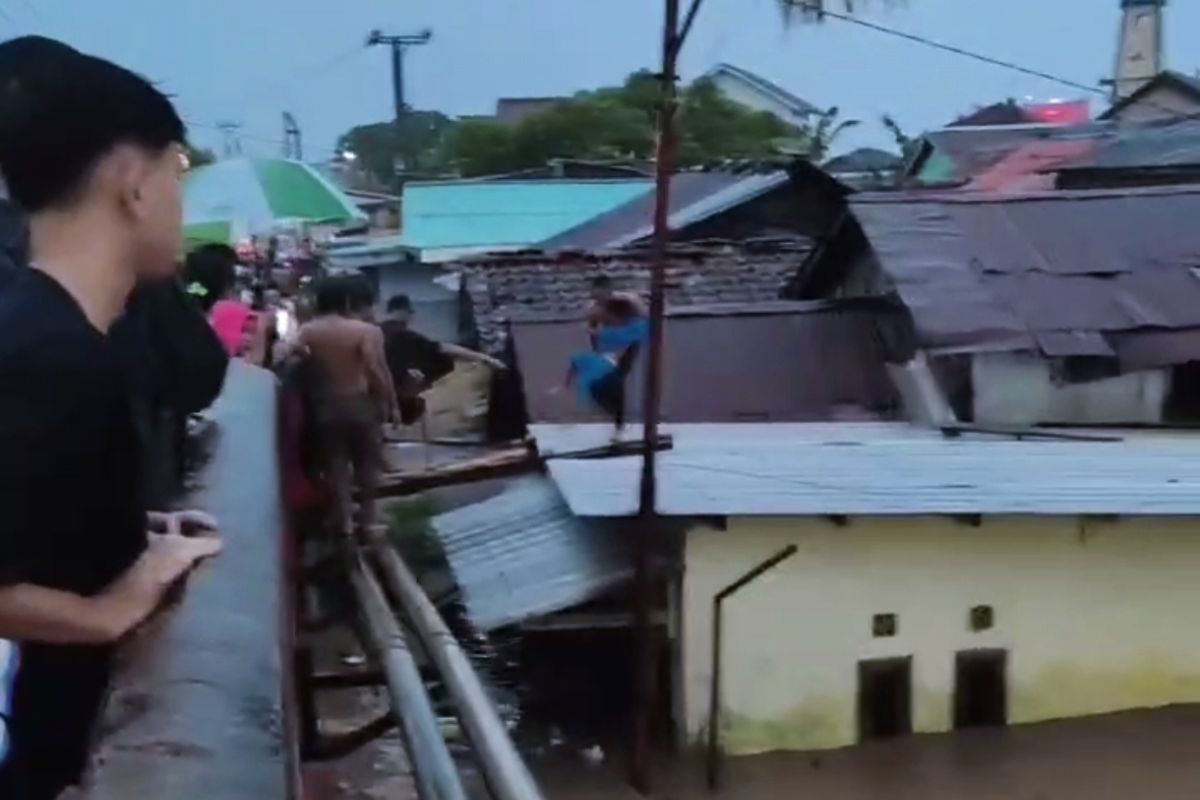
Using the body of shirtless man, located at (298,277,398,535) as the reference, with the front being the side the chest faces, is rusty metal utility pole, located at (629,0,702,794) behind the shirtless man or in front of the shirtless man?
in front

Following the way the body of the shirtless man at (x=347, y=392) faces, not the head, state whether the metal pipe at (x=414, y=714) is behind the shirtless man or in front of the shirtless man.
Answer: behind

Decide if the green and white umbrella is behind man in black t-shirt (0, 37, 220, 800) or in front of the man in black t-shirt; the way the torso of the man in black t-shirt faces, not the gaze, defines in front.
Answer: in front

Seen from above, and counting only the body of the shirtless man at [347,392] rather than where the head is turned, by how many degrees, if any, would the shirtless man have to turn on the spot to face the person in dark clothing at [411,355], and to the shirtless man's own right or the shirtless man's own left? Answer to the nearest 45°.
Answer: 0° — they already face them

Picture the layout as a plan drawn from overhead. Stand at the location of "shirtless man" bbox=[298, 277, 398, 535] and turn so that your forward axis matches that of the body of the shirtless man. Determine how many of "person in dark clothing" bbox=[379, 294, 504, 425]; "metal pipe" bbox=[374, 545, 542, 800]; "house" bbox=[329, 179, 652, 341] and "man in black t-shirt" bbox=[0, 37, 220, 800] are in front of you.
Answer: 2

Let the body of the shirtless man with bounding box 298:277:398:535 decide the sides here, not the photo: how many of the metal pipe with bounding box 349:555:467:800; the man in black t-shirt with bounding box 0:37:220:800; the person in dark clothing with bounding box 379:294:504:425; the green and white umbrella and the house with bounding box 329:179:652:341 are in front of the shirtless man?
3

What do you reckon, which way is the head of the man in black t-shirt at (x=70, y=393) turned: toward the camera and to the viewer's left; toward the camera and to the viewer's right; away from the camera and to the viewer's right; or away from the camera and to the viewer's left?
away from the camera and to the viewer's right

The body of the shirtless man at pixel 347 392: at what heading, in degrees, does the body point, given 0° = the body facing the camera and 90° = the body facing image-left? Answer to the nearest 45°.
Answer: approximately 180°

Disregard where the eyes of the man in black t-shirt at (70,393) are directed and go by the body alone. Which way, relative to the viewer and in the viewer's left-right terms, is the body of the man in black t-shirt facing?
facing away from the viewer and to the right of the viewer

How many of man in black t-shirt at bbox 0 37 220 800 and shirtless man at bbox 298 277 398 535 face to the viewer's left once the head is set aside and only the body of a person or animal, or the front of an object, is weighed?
0

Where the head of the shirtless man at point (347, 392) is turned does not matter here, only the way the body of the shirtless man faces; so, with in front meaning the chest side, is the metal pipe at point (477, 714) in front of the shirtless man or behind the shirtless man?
behind

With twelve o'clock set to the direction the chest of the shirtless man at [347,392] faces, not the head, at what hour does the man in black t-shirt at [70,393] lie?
The man in black t-shirt is roughly at 6 o'clock from the shirtless man.

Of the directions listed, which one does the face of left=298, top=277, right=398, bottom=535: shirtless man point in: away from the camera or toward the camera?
away from the camera

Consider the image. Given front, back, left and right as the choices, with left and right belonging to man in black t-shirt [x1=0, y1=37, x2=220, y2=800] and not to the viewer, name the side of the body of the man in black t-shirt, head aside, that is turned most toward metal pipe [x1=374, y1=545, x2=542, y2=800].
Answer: front
